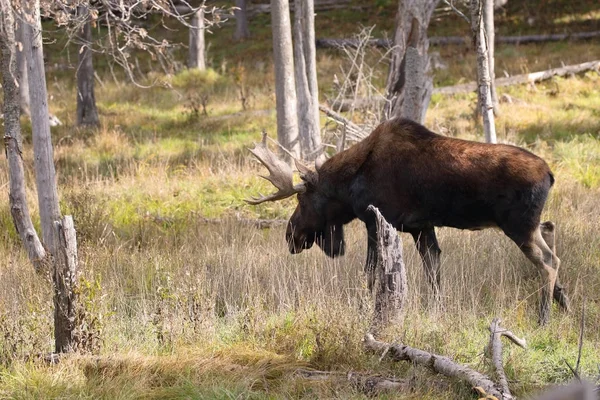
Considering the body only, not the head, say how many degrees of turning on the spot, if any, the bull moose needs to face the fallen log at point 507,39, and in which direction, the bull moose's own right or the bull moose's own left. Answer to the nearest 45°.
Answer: approximately 90° to the bull moose's own right

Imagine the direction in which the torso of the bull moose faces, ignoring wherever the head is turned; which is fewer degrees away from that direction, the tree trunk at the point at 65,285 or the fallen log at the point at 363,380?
the tree trunk

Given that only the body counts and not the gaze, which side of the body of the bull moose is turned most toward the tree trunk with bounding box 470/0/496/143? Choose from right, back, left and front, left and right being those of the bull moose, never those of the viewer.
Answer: right

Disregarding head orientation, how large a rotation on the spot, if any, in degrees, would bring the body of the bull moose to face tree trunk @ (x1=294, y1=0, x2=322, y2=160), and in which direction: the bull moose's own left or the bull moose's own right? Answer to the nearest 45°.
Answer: approximately 90° to the bull moose's own right

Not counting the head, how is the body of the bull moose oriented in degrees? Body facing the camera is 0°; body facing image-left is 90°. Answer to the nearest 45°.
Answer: approximately 90°

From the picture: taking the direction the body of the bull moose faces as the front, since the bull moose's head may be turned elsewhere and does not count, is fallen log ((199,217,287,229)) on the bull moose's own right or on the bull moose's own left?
on the bull moose's own right

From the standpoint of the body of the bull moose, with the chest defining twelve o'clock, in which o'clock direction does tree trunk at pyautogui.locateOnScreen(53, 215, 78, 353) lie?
The tree trunk is roughly at 11 o'clock from the bull moose.

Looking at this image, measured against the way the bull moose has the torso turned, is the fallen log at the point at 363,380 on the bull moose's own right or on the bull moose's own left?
on the bull moose's own left

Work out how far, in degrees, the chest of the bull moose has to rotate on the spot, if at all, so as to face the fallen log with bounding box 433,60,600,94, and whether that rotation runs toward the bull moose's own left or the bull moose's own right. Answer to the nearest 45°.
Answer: approximately 90° to the bull moose's own right

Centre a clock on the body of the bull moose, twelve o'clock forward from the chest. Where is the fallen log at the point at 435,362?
The fallen log is roughly at 9 o'clock from the bull moose.
